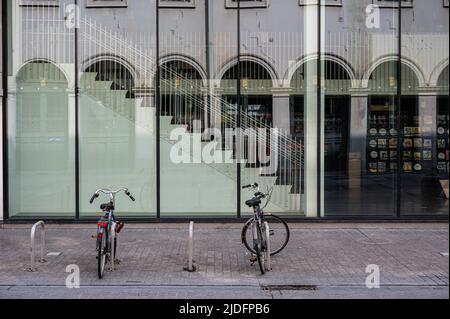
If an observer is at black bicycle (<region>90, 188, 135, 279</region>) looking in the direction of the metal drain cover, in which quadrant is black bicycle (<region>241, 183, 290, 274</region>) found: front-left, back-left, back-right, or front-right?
front-left

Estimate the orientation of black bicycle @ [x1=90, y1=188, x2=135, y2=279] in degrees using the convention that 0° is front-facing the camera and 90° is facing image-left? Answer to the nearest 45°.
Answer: approximately 180°

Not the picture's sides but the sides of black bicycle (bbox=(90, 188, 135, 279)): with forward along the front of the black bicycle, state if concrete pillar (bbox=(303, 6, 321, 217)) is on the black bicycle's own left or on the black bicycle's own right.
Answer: on the black bicycle's own right

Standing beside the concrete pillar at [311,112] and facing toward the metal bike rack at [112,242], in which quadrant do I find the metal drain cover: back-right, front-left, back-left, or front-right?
front-left

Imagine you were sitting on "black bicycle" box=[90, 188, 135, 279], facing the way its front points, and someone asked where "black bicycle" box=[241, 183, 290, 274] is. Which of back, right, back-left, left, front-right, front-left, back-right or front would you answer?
right

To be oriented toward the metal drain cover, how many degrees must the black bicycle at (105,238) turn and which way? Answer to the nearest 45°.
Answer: approximately 90° to its right

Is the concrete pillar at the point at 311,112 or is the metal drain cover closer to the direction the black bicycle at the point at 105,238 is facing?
the concrete pillar
